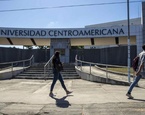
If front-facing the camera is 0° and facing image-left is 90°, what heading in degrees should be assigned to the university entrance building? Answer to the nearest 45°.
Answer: approximately 0°
